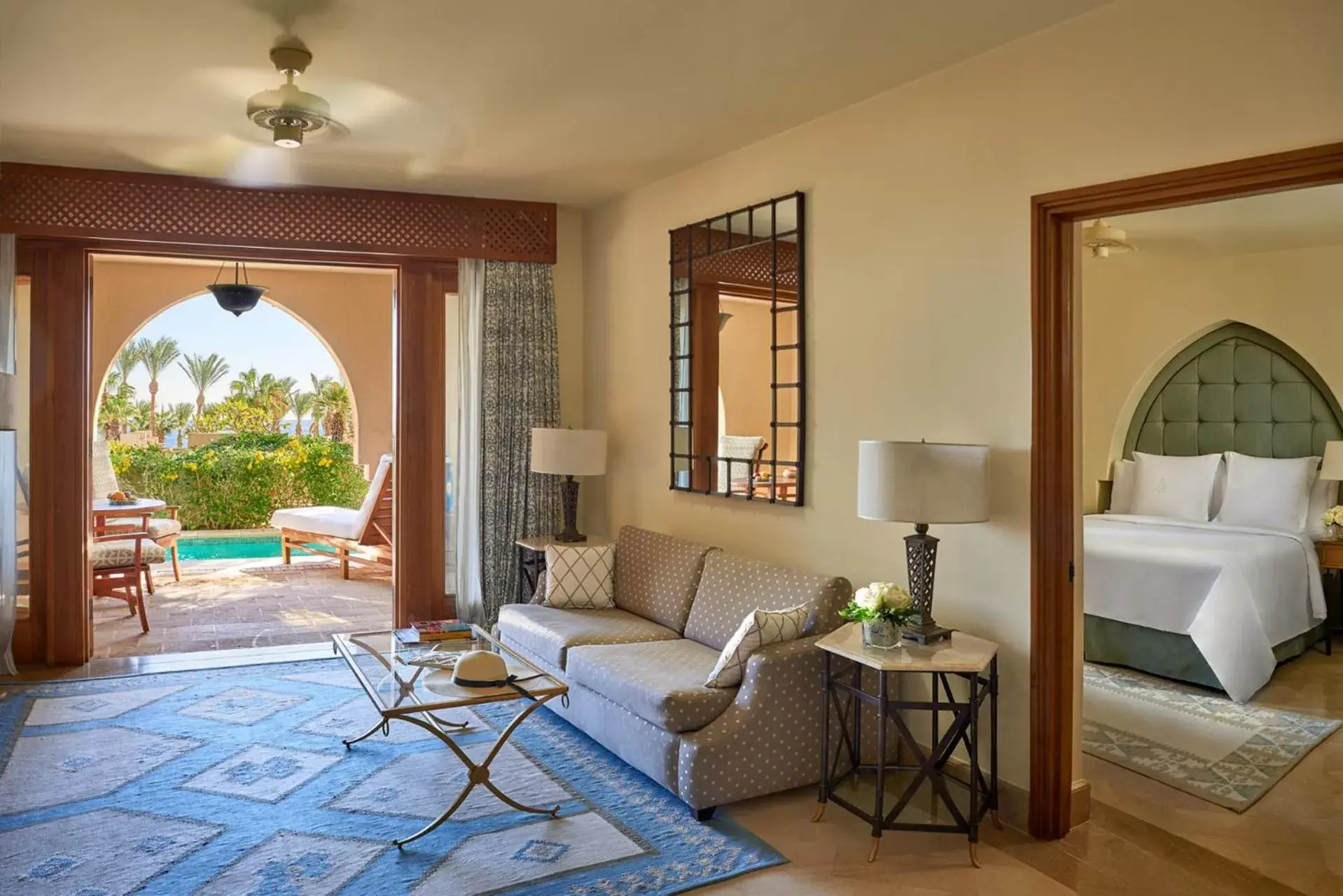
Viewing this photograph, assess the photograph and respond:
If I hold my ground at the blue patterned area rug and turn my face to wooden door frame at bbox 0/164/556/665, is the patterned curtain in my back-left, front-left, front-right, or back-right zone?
front-right

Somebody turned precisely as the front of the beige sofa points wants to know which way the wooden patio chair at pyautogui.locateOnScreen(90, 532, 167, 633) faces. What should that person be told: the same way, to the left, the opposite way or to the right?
the opposite way

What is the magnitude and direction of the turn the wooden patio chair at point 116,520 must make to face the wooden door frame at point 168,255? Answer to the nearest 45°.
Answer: approximately 45° to its right

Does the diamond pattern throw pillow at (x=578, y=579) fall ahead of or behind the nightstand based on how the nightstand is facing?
ahead

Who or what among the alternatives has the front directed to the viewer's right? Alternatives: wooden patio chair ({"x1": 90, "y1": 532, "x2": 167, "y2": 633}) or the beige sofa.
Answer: the wooden patio chair

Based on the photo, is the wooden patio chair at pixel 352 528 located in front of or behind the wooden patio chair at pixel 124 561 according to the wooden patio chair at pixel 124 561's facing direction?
in front

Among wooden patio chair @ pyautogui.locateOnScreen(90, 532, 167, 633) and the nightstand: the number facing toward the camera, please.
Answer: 1

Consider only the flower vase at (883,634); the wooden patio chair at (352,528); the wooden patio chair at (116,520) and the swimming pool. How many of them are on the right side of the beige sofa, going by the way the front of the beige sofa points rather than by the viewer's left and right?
3

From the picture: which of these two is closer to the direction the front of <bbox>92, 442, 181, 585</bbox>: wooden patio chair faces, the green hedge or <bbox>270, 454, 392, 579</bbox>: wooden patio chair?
the wooden patio chair

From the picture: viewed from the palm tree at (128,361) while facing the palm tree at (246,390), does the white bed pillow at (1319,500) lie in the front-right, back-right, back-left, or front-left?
front-right

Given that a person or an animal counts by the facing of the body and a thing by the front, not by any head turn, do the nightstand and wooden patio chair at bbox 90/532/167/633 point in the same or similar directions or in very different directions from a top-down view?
very different directions

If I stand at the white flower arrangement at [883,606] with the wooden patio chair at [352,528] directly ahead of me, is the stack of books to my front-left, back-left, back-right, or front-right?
front-left

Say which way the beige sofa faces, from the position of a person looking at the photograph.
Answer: facing the viewer and to the left of the viewer

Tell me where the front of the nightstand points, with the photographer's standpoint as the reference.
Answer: facing the viewer

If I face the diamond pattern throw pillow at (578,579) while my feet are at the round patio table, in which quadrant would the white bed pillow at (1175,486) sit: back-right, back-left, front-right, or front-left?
front-left
